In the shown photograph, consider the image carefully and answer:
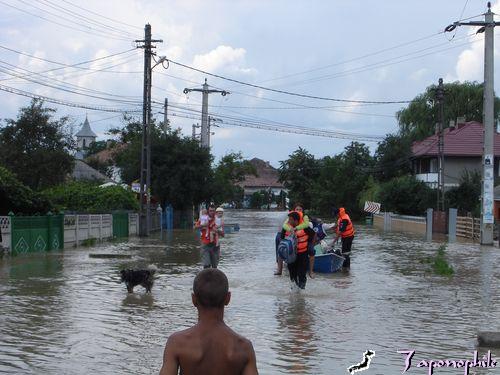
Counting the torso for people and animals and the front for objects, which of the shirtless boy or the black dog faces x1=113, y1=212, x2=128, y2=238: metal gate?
the shirtless boy

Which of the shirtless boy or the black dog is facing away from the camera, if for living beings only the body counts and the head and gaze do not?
the shirtless boy

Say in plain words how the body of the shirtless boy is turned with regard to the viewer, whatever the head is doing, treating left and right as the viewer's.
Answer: facing away from the viewer

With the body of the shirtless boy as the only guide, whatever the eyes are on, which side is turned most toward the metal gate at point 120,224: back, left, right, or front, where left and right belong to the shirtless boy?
front

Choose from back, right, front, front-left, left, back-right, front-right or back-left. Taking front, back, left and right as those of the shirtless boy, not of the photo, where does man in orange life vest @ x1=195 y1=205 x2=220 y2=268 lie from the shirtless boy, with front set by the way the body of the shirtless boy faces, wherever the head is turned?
front

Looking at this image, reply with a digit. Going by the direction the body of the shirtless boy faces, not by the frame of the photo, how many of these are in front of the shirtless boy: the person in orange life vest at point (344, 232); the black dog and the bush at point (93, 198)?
3

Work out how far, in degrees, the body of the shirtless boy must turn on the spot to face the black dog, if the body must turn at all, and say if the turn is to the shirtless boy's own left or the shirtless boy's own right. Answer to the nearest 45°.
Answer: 0° — they already face it

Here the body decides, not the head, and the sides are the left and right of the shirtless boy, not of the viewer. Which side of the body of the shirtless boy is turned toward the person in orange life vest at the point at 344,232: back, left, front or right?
front

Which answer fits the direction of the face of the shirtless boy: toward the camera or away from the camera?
away from the camera

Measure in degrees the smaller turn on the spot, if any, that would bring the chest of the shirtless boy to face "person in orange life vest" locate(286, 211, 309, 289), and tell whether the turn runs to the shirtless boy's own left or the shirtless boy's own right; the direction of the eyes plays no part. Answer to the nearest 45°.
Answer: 0° — they already face them

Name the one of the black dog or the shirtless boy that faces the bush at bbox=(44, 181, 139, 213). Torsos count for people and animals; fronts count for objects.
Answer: the shirtless boy

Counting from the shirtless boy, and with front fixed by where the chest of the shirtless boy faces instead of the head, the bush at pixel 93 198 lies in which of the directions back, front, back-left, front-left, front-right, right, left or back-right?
front

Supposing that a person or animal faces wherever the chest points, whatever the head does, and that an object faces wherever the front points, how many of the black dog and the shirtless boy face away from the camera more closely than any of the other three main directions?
1
